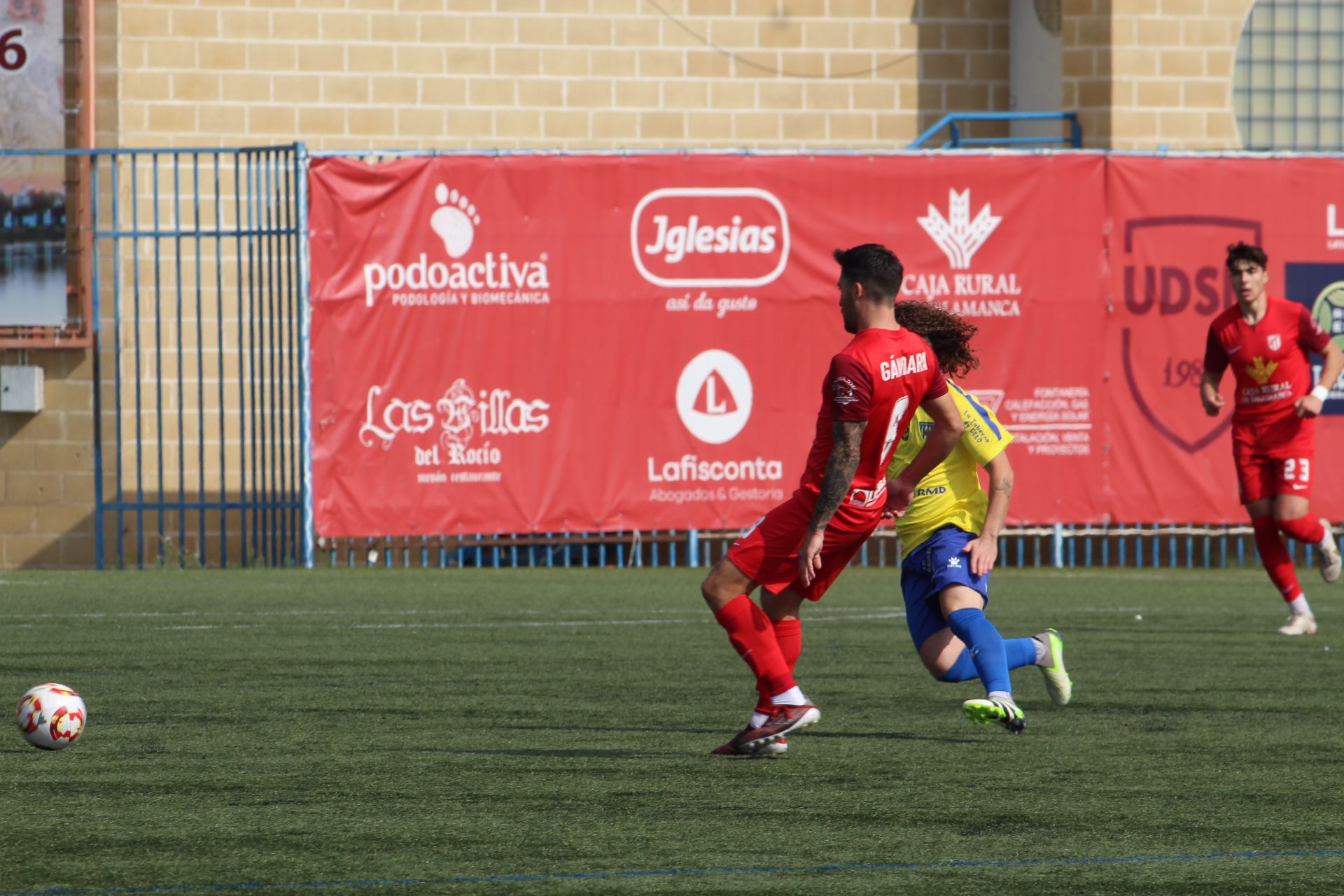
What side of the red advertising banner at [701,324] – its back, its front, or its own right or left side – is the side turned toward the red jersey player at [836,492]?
front

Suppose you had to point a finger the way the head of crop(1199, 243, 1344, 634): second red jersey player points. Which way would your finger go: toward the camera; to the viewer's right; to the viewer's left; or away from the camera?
toward the camera

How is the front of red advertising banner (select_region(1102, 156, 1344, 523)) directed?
toward the camera

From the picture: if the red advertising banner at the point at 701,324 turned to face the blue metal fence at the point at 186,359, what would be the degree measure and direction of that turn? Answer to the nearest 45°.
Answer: approximately 90° to its right

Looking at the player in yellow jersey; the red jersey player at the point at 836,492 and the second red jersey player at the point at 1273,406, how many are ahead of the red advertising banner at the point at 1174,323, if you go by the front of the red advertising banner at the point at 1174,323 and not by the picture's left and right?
3

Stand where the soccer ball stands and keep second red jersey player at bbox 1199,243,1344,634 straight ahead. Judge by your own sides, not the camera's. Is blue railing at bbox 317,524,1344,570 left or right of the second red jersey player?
left

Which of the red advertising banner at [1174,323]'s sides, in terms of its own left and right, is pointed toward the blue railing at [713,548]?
right

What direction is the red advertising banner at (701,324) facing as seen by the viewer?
toward the camera
